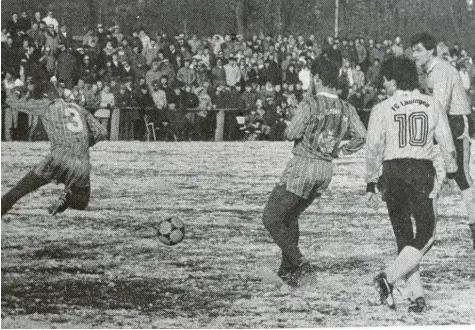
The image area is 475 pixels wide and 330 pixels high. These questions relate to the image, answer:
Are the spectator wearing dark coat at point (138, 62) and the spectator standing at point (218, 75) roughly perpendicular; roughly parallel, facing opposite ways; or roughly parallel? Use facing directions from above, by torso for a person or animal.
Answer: roughly parallel

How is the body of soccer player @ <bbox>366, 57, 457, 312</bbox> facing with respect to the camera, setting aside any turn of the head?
away from the camera

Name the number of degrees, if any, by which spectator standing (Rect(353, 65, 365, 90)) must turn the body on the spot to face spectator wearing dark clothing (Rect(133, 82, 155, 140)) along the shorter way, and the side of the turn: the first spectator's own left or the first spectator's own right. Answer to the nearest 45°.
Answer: approximately 90° to the first spectator's own right

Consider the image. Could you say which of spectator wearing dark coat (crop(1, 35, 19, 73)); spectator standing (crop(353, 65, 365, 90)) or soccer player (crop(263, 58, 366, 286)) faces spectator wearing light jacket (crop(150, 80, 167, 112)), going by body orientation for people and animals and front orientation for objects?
the soccer player

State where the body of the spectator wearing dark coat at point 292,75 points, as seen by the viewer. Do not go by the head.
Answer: toward the camera

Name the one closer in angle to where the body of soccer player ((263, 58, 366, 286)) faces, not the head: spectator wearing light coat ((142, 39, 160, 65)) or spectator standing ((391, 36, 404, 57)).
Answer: the spectator wearing light coat

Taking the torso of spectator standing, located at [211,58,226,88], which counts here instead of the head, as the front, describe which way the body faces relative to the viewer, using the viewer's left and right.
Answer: facing the viewer

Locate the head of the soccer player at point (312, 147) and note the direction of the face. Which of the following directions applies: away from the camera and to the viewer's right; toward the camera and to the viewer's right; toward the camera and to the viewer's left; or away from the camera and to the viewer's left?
away from the camera and to the viewer's left

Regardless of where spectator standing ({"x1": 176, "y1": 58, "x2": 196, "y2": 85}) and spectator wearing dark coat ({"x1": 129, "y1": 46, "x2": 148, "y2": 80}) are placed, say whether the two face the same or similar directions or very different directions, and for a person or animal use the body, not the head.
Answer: same or similar directions

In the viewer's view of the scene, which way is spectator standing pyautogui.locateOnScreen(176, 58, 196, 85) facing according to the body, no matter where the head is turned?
toward the camera

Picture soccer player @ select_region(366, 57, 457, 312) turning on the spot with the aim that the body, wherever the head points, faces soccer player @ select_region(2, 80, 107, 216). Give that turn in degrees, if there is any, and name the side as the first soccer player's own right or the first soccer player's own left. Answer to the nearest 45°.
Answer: approximately 90° to the first soccer player's own left

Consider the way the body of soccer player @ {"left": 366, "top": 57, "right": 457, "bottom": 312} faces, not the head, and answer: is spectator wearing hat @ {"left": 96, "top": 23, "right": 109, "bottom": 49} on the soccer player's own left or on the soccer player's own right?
on the soccer player's own left

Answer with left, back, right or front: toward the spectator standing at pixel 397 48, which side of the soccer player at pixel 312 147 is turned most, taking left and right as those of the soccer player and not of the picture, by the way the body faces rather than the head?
right

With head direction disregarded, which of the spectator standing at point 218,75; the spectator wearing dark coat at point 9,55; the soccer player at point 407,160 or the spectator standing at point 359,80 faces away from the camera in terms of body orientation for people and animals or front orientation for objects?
the soccer player

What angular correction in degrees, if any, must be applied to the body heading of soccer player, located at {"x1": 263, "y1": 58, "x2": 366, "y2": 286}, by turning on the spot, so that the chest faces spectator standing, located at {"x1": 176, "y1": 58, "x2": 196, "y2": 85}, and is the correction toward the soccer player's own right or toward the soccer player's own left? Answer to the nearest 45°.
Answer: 0° — they already face them

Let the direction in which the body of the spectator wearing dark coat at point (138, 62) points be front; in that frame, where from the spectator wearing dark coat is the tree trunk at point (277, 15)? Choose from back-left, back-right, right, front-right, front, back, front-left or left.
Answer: left

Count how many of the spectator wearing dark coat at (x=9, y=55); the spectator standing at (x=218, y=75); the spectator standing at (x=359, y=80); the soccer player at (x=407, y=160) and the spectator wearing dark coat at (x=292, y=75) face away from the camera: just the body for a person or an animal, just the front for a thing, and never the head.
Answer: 1

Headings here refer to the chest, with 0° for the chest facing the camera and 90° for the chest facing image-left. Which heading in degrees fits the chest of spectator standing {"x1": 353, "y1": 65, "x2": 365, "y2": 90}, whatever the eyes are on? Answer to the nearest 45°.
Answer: approximately 0°

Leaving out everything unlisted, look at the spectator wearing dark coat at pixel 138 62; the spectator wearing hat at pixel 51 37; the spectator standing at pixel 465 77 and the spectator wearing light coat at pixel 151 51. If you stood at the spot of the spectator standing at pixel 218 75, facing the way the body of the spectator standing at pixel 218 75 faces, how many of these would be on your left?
1

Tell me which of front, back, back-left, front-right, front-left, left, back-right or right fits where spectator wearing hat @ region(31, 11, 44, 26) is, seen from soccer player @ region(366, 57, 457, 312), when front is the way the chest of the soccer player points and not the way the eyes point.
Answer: left
